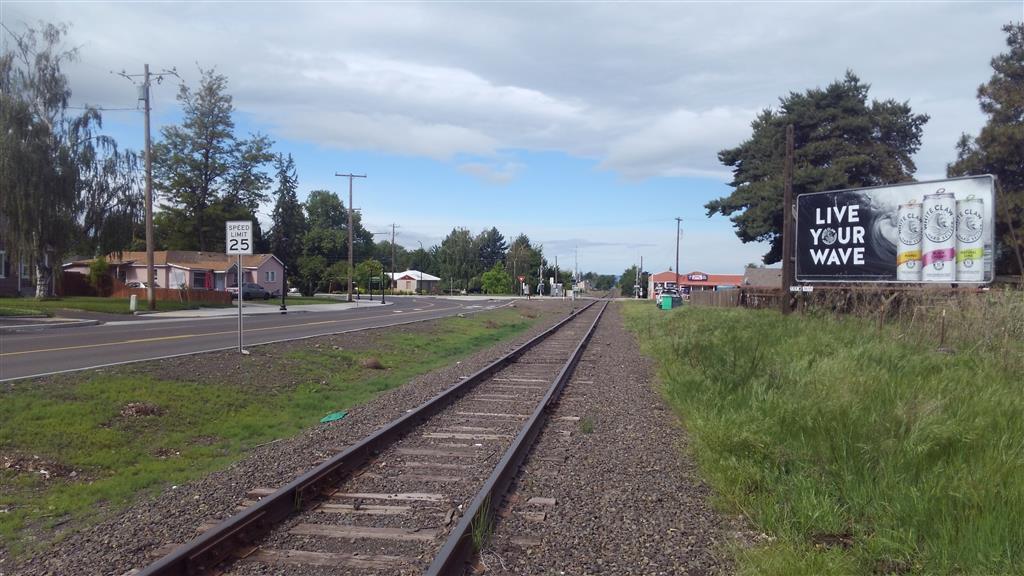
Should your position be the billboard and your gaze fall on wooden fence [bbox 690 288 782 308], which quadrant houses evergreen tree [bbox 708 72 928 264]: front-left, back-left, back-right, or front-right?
front-right

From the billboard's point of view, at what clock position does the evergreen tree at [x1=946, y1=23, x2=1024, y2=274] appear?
The evergreen tree is roughly at 5 o'clock from the billboard.

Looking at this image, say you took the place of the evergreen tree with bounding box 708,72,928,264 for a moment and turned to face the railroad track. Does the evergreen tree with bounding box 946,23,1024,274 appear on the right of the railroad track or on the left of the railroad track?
left

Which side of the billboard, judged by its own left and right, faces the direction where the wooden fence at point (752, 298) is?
right

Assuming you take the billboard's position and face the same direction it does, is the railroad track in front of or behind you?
in front

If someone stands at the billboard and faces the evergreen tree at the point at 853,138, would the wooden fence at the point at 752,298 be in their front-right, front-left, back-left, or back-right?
front-left

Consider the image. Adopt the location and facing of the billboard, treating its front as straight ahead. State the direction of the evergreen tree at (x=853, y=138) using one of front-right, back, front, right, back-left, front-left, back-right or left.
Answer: back-right

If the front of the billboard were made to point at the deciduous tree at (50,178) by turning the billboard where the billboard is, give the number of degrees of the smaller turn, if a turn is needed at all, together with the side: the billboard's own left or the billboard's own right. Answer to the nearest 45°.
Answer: approximately 45° to the billboard's own right

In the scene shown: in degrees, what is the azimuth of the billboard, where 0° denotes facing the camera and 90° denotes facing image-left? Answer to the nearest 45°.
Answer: approximately 45°
